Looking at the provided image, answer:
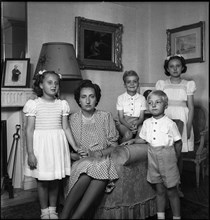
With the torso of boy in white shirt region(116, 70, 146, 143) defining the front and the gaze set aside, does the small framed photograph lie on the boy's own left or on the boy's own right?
on the boy's own right

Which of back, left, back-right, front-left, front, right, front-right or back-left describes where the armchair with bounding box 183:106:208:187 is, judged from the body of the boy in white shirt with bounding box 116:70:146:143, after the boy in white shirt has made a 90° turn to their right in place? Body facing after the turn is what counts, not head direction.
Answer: back-right

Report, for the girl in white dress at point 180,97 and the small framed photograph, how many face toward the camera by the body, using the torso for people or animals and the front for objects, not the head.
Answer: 2

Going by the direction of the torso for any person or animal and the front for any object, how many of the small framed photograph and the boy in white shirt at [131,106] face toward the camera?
2

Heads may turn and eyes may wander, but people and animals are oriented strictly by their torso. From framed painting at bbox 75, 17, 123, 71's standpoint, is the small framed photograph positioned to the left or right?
on its right

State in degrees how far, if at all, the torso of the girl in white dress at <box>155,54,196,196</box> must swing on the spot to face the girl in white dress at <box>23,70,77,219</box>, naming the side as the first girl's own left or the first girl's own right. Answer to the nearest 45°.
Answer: approximately 45° to the first girl's own right

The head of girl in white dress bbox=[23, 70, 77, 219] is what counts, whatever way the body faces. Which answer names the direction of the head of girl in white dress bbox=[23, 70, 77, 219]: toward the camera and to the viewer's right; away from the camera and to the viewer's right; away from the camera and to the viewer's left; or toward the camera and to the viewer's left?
toward the camera and to the viewer's right
